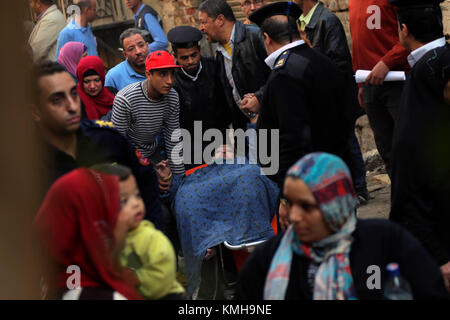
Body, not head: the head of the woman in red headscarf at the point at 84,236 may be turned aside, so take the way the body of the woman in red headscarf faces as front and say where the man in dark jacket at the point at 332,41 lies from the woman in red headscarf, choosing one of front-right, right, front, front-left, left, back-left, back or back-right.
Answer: front

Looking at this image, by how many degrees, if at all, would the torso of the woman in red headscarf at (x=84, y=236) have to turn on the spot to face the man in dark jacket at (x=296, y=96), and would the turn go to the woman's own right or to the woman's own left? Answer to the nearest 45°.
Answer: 0° — they already face them

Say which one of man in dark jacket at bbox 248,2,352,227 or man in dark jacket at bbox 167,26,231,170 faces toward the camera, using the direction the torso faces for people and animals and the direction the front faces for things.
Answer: man in dark jacket at bbox 167,26,231,170

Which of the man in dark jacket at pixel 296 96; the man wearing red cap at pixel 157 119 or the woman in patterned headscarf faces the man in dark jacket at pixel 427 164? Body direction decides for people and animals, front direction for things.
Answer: the man wearing red cap

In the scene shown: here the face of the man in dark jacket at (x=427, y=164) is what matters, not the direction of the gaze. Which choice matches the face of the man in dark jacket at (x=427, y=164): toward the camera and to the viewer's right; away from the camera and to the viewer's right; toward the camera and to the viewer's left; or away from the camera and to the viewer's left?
away from the camera and to the viewer's left

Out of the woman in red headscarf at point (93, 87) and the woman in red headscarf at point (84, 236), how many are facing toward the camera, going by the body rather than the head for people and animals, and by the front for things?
1

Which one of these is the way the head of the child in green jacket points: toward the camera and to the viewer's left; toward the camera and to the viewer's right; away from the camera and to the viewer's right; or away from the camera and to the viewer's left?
toward the camera and to the viewer's right

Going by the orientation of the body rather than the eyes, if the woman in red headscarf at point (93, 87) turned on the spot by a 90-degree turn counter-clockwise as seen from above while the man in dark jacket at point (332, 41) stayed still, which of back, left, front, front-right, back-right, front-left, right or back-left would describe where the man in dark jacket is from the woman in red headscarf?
front

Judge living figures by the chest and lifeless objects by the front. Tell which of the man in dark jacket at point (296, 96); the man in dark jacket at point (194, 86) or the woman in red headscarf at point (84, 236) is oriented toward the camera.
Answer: the man in dark jacket at point (194, 86)

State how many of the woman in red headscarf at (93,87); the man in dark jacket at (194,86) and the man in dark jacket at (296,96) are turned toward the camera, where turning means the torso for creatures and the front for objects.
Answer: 2

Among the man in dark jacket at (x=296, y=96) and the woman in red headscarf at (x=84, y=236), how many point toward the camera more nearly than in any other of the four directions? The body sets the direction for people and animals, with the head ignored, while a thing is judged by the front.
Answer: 0

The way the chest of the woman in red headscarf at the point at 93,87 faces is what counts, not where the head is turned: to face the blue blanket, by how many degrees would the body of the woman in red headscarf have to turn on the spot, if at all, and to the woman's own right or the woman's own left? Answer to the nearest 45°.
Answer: approximately 45° to the woman's own left

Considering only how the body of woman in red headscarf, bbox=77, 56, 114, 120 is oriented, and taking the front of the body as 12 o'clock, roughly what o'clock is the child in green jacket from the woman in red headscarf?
The child in green jacket is roughly at 12 o'clock from the woman in red headscarf.

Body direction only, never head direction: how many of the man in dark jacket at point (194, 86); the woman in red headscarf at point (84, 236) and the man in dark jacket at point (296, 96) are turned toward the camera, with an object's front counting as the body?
1

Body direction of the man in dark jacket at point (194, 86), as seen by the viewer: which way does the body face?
toward the camera

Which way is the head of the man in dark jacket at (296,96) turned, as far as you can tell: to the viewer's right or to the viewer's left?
to the viewer's left

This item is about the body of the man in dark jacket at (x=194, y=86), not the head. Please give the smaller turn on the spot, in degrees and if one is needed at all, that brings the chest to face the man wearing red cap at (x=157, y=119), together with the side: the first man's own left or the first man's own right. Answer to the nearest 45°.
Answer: approximately 45° to the first man's own right

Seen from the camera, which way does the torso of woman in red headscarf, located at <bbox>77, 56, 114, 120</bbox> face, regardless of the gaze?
toward the camera
